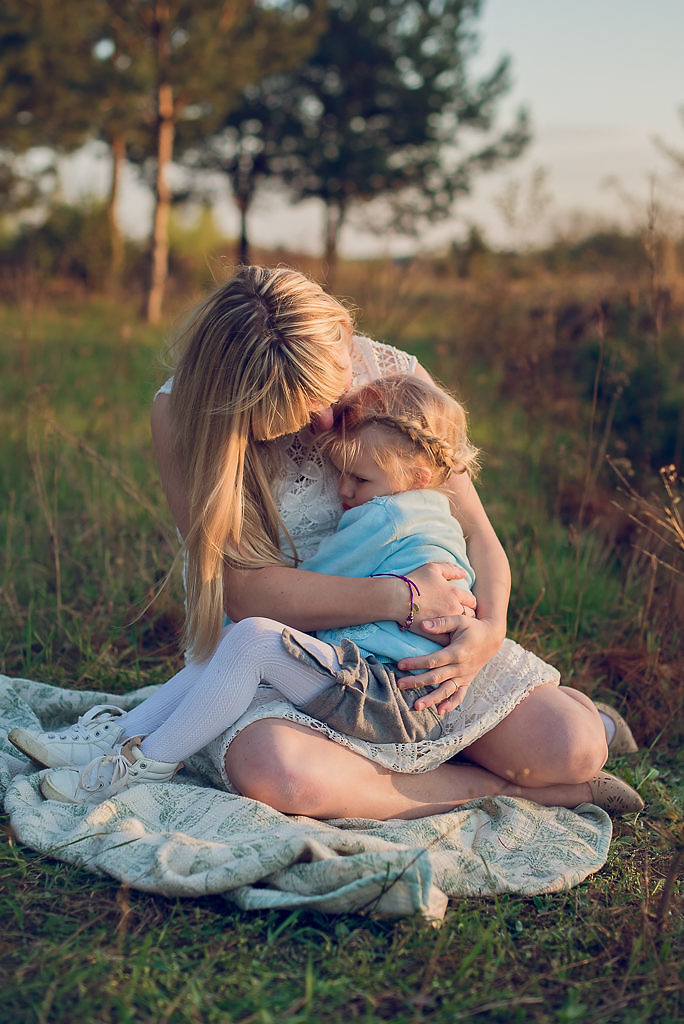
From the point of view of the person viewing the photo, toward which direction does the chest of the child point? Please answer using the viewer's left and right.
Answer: facing to the left of the viewer

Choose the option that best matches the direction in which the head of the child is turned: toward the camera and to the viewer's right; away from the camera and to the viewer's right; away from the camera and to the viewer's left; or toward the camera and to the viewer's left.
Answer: toward the camera and to the viewer's left

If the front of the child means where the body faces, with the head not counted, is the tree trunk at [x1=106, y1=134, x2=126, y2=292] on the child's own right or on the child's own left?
on the child's own right
